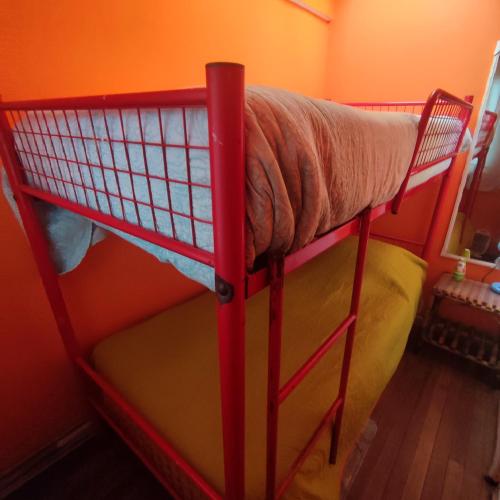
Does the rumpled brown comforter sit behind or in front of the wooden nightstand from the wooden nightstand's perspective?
in front

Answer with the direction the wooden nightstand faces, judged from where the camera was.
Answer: facing the viewer and to the left of the viewer

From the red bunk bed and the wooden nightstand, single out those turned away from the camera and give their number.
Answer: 0

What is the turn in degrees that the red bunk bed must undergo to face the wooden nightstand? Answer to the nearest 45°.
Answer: approximately 90° to its left

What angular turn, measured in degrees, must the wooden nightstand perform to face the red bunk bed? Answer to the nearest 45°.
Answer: approximately 45° to its right
